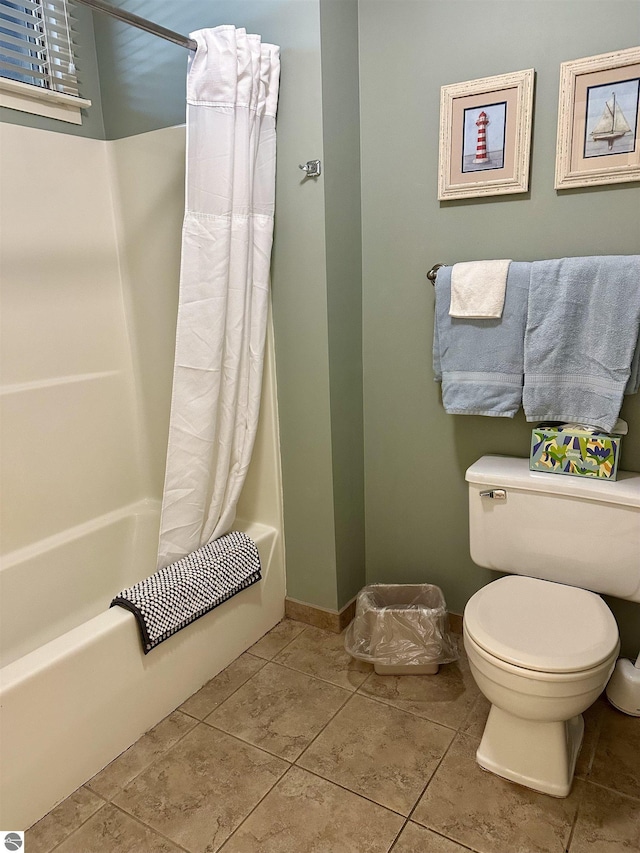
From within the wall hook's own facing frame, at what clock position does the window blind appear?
The window blind is roughly at 2 o'clock from the wall hook.

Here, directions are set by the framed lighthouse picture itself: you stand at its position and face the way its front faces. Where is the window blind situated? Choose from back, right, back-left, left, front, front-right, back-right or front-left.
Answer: front-right

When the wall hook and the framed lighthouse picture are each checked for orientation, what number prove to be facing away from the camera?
0

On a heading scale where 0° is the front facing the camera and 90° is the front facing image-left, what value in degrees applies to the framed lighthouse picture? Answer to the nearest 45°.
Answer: approximately 45°

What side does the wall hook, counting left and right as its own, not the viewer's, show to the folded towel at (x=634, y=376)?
left

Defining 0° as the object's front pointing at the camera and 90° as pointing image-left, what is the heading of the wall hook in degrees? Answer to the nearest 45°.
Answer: approximately 45°
